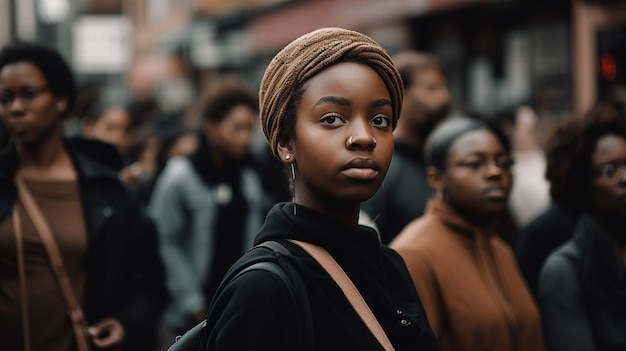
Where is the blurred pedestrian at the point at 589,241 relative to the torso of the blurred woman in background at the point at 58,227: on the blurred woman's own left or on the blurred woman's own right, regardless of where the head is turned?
on the blurred woman's own left

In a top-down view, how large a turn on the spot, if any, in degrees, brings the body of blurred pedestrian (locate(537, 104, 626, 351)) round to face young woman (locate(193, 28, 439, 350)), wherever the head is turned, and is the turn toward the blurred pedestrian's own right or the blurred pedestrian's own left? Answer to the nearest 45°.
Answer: approximately 45° to the blurred pedestrian's own right

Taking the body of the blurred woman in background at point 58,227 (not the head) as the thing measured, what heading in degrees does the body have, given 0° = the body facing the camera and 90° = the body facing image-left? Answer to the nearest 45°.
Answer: approximately 45°

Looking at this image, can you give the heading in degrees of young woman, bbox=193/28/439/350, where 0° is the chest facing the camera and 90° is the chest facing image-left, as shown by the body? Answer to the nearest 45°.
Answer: approximately 315°

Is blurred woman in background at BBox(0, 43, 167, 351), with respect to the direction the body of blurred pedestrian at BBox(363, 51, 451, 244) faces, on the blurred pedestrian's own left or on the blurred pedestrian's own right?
on the blurred pedestrian's own right

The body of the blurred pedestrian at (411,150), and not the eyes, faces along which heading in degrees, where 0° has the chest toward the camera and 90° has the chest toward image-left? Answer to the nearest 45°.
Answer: approximately 315°
